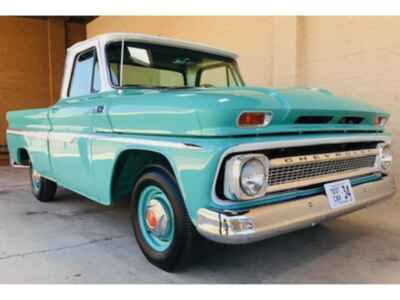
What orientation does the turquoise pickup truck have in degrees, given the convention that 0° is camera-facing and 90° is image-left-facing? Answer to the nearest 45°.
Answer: approximately 315°
